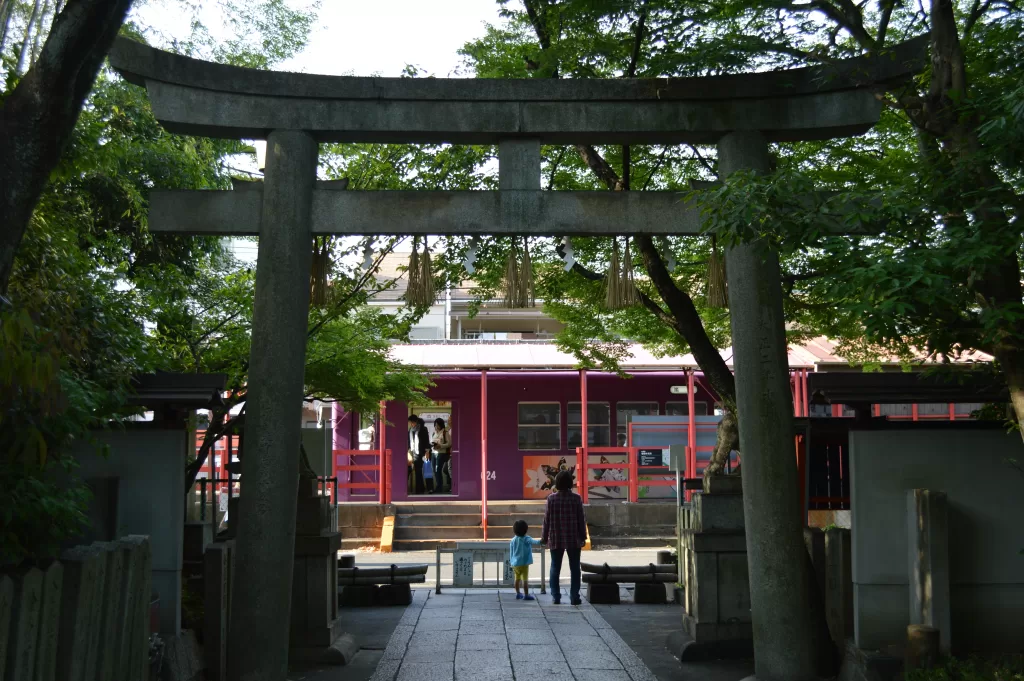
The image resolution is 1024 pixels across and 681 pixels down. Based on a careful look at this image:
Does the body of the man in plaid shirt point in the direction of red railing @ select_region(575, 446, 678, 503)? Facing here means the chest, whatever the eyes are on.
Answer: yes

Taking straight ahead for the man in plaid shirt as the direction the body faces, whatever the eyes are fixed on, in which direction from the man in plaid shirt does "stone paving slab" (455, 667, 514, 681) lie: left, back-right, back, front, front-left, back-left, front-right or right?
back

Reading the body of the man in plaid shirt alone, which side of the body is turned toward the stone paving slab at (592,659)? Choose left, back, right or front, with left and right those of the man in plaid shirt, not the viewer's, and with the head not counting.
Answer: back

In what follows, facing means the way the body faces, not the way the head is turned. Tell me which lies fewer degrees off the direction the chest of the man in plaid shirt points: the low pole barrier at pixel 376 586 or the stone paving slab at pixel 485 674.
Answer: the low pole barrier

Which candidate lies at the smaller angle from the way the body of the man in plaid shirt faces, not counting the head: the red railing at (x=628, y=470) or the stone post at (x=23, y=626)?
the red railing

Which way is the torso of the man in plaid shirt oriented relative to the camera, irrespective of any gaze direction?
away from the camera

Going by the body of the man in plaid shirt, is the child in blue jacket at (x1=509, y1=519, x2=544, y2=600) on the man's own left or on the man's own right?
on the man's own left

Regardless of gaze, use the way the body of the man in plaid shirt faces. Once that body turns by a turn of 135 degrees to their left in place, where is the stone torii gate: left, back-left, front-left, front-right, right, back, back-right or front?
front-left

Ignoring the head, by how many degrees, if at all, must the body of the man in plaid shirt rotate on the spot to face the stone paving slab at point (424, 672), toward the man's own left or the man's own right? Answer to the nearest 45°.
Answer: approximately 180°

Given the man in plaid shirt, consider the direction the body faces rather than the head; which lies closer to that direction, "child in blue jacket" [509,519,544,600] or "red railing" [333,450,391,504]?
the red railing

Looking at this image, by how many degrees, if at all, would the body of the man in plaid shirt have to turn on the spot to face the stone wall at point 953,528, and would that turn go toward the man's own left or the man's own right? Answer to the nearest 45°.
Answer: approximately 135° to the man's own right

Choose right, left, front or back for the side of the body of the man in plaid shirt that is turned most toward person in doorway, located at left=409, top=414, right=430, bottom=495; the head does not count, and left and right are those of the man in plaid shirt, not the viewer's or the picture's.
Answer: front

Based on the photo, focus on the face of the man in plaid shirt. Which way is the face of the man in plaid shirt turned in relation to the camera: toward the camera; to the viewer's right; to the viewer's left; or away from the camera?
away from the camera

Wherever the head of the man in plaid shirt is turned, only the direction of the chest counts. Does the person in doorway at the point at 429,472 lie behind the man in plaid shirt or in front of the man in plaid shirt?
in front

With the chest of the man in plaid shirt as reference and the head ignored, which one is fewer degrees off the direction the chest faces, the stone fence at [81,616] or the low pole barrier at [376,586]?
the low pole barrier

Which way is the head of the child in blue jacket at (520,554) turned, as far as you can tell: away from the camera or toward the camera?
away from the camera
